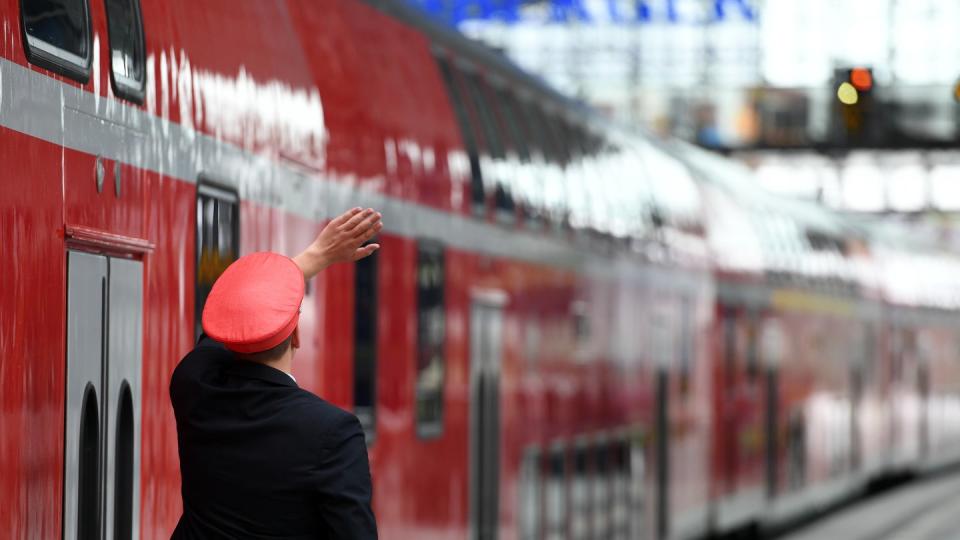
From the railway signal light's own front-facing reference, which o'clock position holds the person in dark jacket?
The person in dark jacket is roughly at 12 o'clock from the railway signal light.

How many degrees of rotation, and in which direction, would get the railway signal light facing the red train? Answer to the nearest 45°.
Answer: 0° — it already faces it

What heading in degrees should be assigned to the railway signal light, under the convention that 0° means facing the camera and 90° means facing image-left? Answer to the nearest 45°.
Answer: approximately 0°

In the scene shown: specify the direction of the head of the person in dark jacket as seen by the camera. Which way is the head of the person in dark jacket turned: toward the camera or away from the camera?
away from the camera
